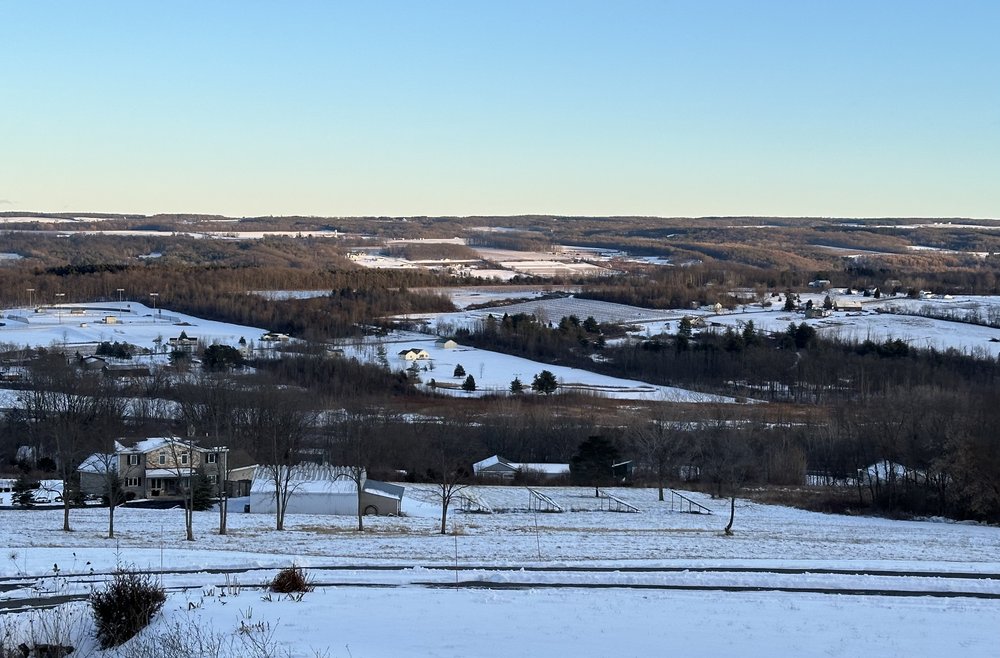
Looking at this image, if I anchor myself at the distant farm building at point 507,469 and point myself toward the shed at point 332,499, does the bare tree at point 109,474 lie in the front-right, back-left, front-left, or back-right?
front-right

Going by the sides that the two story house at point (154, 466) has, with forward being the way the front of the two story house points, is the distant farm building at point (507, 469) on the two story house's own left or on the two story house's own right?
on the two story house's own left

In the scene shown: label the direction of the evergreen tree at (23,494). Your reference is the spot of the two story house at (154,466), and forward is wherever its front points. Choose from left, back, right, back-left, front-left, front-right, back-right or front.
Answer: front-right

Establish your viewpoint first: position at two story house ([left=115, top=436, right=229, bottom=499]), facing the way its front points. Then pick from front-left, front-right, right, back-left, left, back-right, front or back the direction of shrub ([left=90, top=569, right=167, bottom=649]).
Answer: front

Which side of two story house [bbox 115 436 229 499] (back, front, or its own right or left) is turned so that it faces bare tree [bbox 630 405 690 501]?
left

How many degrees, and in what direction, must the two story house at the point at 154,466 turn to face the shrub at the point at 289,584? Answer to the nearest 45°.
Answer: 0° — it already faces it

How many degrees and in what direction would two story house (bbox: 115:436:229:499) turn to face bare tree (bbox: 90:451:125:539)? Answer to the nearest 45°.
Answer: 0° — it already faces it

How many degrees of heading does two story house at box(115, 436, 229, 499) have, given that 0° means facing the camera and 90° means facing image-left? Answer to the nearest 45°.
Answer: approximately 0°

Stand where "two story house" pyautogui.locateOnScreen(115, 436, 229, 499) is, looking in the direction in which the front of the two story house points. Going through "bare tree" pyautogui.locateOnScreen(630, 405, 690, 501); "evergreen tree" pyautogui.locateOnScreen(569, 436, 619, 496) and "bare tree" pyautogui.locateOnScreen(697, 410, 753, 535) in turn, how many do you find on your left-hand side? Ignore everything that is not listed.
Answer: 3

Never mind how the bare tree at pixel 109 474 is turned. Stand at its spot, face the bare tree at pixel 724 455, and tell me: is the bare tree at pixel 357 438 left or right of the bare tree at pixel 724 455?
left

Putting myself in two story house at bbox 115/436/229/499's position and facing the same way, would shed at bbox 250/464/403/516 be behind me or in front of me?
in front

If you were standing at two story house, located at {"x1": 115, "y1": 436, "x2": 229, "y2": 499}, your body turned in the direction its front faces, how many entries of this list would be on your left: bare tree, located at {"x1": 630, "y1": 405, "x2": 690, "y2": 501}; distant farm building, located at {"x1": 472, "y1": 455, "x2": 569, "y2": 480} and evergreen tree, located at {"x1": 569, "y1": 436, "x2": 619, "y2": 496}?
3

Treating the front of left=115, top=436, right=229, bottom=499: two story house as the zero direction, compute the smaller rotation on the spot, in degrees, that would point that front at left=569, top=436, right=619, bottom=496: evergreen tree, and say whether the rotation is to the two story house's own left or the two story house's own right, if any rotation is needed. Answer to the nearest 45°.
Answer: approximately 90° to the two story house's own left

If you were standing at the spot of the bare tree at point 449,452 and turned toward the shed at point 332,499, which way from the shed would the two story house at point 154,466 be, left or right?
right

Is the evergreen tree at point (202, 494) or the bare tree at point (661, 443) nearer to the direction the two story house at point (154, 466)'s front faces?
the evergreen tree
